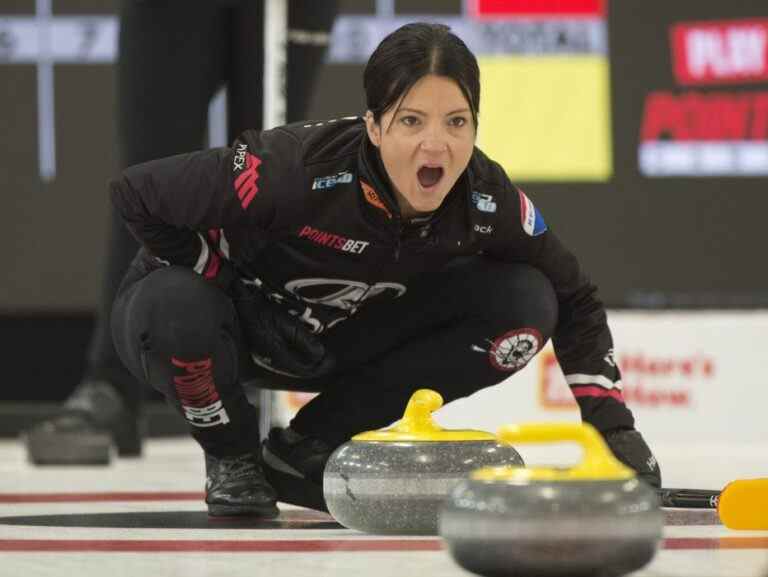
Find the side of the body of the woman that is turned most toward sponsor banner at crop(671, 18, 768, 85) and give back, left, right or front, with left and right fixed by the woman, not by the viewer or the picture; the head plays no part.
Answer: back

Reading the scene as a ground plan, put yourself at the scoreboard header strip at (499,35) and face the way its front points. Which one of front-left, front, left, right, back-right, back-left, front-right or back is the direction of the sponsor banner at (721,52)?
left

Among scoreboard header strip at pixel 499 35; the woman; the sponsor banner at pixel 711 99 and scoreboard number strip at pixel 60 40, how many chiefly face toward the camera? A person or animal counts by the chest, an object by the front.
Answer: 4

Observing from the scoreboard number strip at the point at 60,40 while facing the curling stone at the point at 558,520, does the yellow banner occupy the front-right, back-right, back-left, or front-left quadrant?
front-left

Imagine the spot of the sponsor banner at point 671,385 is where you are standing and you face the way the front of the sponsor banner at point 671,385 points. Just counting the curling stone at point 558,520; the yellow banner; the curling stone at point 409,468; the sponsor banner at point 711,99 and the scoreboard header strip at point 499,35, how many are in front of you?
2

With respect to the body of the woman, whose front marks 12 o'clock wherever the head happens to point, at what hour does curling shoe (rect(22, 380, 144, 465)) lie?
The curling shoe is roughly at 5 o'clock from the woman.

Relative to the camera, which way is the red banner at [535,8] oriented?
toward the camera

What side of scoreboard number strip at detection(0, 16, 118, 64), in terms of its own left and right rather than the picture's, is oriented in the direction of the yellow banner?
left

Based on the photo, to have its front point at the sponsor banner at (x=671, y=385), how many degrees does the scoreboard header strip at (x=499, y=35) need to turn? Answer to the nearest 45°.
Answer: approximately 45° to its left

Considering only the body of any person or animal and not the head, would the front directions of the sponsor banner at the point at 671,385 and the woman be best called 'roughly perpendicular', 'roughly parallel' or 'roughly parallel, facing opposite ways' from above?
roughly parallel

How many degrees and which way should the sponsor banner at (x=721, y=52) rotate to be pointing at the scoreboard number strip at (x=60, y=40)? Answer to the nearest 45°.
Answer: approximately 90° to its right

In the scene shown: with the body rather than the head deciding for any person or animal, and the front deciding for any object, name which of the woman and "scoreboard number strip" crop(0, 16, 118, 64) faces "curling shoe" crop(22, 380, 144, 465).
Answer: the scoreboard number strip

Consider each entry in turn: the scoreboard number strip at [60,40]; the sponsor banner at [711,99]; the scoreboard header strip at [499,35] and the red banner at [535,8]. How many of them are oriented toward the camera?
4

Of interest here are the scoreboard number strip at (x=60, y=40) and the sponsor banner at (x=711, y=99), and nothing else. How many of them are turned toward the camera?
2

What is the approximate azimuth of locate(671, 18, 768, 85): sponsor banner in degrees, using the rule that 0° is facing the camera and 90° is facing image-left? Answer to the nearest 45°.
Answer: approximately 0°

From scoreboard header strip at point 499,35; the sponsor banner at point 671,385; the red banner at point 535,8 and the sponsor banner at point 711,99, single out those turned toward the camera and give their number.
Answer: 4

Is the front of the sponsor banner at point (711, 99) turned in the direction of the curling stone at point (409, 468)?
yes

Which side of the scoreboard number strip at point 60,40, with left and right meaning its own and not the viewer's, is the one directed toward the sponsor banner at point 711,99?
left

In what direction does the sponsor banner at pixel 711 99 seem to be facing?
toward the camera
